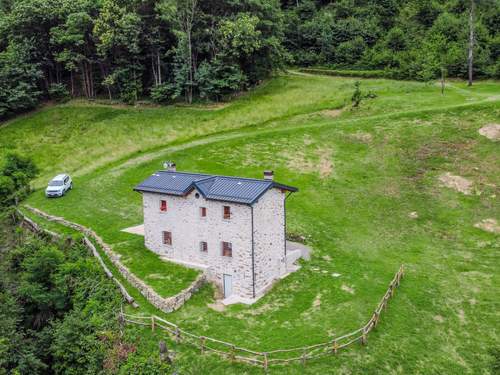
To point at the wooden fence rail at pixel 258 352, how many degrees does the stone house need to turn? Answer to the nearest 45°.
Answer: approximately 45° to its left

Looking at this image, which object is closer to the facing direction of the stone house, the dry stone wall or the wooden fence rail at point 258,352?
the dry stone wall

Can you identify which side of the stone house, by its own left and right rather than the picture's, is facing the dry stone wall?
front
